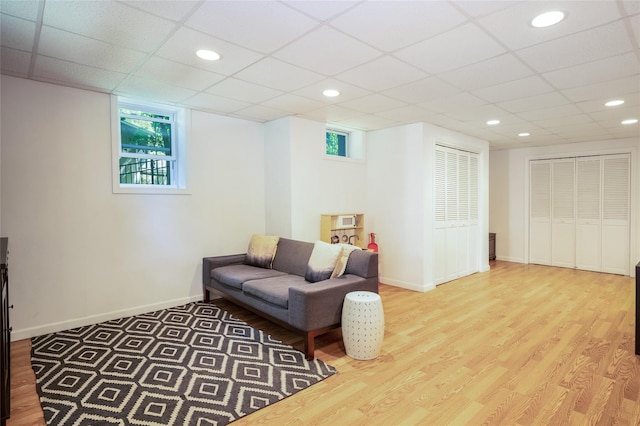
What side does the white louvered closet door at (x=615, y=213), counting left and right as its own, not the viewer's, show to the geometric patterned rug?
front

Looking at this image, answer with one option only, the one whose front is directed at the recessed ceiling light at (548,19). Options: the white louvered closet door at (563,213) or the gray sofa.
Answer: the white louvered closet door

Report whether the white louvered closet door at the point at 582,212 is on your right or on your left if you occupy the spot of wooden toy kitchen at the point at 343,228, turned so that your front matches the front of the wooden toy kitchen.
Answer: on your left

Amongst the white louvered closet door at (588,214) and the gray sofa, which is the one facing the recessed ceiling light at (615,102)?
the white louvered closet door

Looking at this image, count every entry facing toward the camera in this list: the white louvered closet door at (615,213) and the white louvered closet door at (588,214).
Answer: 2

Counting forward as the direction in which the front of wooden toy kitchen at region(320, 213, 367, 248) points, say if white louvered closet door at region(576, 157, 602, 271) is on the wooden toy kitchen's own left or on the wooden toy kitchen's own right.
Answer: on the wooden toy kitchen's own left

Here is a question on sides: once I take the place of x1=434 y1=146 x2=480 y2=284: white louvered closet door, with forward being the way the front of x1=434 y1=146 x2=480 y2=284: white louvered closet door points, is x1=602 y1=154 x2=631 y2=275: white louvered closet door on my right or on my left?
on my left

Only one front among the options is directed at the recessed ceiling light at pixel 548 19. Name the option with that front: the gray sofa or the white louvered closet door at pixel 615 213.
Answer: the white louvered closet door

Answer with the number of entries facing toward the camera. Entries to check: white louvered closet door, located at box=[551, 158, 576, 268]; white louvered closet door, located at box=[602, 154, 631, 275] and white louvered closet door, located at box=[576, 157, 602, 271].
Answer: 3

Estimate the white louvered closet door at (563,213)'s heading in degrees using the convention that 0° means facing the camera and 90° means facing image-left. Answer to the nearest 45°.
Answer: approximately 0°

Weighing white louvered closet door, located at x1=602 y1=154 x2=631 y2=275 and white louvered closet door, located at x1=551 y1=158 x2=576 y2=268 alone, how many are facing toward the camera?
2

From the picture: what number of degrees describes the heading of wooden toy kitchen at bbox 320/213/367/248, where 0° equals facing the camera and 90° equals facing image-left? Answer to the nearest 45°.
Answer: approximately 315°

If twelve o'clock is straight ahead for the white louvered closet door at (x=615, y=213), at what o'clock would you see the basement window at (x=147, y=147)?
The basement window is roughly at 1 o'clock from the white louvered closet door.
